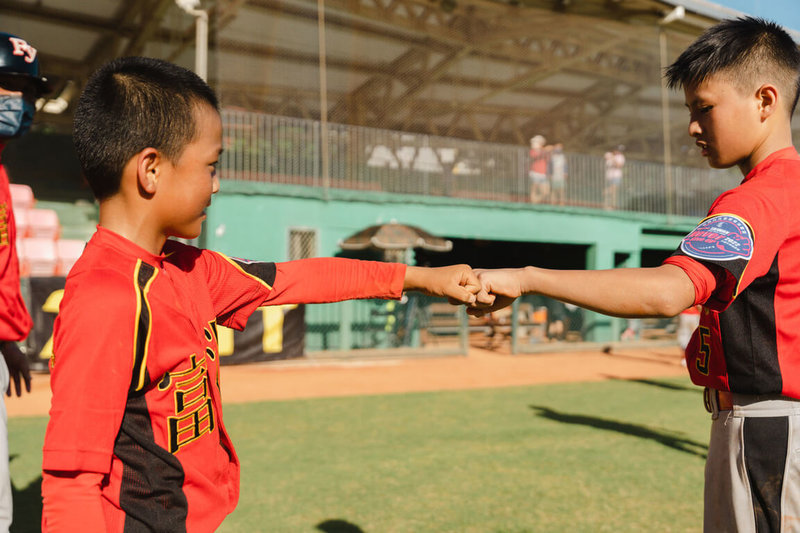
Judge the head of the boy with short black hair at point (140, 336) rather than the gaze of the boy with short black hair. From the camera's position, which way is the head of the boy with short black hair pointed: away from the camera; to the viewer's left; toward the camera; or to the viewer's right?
to the viewer's right

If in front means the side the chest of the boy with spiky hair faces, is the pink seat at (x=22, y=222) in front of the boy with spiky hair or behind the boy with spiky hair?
in front

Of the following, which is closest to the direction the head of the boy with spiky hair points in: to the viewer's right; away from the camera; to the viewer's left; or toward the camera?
to the viewer's left

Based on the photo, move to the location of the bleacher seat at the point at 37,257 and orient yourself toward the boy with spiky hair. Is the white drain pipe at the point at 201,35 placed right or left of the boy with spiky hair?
left

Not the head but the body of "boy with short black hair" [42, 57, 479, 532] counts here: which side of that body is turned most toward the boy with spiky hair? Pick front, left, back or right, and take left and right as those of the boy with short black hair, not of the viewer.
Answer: front

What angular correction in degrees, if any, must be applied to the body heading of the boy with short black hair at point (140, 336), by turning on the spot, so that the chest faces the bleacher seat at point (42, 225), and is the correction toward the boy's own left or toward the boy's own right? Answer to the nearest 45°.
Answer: approximately 90° to the boy's own left

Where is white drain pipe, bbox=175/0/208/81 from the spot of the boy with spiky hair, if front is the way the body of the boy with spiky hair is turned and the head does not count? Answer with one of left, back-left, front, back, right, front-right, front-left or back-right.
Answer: front-right

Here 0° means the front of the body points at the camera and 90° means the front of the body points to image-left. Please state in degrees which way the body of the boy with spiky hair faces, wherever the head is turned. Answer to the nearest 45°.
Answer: approximately 90°

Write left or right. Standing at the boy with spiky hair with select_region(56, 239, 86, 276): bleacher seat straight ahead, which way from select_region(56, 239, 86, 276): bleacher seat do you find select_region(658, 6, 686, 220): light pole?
right

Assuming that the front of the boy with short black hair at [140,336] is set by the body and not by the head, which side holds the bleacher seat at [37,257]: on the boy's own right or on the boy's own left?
on the boy's own left

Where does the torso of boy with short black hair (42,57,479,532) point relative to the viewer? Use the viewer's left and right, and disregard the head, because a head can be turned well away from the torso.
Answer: facing to the right of the viewer

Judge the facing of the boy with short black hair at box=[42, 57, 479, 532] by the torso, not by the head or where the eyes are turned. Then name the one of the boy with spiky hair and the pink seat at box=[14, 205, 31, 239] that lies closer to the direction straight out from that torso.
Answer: the boy with spiky hair

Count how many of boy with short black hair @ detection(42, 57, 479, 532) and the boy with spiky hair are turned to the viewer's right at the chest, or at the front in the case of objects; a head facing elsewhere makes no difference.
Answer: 1
